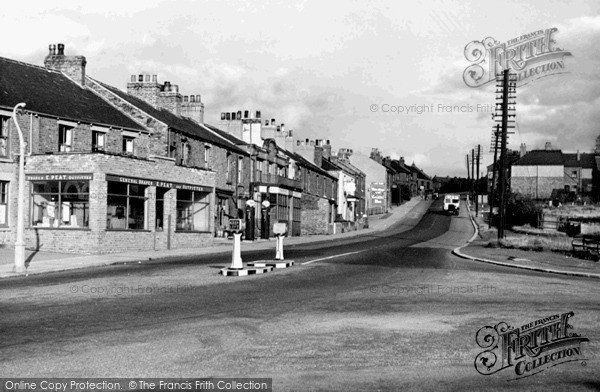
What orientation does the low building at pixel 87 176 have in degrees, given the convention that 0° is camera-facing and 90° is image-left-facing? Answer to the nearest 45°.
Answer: approximately 315°

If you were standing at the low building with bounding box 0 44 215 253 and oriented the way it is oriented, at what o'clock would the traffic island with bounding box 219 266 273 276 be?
The traffic island is roughly at 1 o'clock from the low building.
